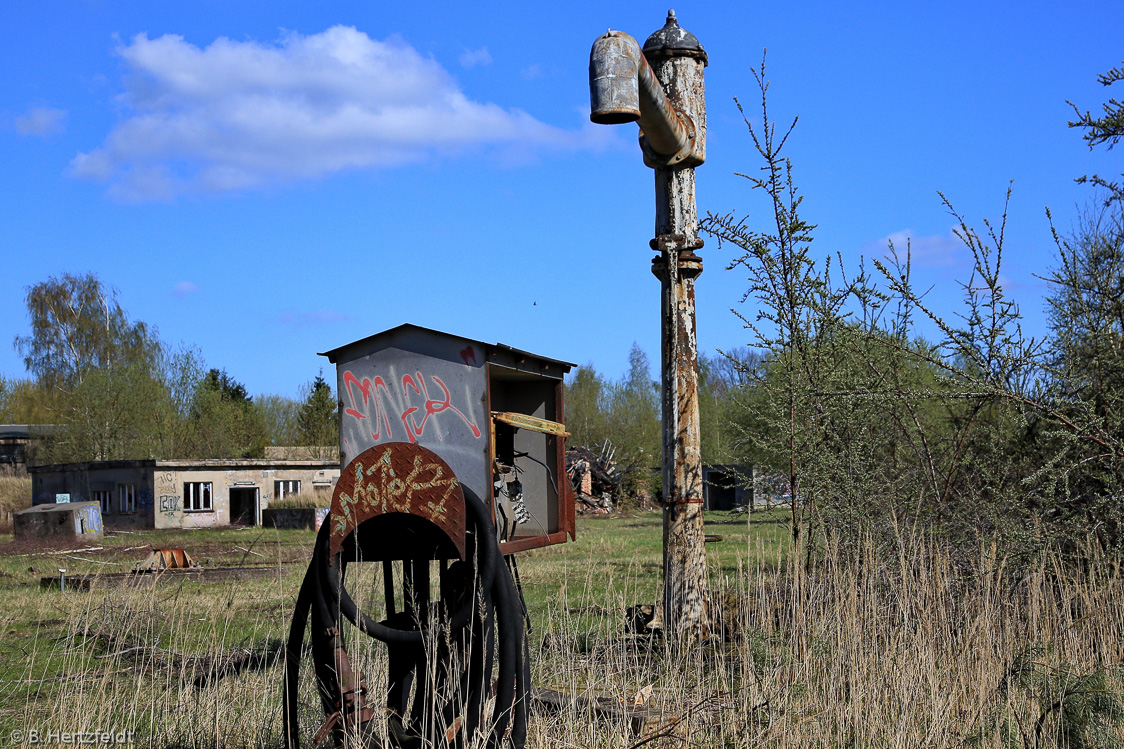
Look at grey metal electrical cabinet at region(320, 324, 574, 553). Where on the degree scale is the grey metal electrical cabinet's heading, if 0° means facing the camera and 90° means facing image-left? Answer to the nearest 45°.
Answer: approximately 315°

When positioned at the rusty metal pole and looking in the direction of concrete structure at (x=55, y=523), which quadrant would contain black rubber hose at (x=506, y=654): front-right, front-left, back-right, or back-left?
back-left

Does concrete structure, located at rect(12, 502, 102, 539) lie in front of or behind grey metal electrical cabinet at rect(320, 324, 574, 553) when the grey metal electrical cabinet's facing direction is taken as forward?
behind

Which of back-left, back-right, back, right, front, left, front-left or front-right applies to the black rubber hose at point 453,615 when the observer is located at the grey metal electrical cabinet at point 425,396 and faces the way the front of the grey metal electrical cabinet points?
front-right
